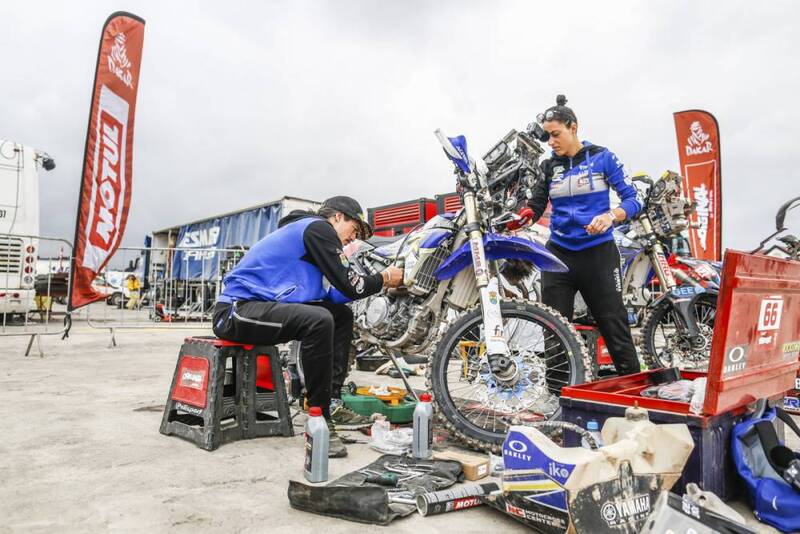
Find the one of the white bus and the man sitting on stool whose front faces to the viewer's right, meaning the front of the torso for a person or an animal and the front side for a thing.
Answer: the man sitting on stool

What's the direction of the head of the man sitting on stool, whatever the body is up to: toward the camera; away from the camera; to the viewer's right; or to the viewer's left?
to the viewer's right

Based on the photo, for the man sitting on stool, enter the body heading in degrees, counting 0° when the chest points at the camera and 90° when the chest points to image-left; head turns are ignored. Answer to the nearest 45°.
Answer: approximately 270°

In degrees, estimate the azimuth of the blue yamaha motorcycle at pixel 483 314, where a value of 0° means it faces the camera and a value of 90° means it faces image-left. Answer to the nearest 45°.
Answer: approximately 315°

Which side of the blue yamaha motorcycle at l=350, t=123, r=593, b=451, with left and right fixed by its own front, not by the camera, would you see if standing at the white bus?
back

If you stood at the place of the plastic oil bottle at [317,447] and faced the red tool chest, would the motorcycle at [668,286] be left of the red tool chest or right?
left

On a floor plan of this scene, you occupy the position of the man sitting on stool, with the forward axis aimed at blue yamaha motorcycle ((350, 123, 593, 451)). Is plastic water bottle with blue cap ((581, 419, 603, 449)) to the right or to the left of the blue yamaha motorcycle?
right

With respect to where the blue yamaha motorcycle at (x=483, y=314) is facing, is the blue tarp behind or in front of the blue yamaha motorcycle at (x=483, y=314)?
behind

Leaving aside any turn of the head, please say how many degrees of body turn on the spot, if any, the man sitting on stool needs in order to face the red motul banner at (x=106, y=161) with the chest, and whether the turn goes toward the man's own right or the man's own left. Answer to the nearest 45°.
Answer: approximately 135° to the man's own left
